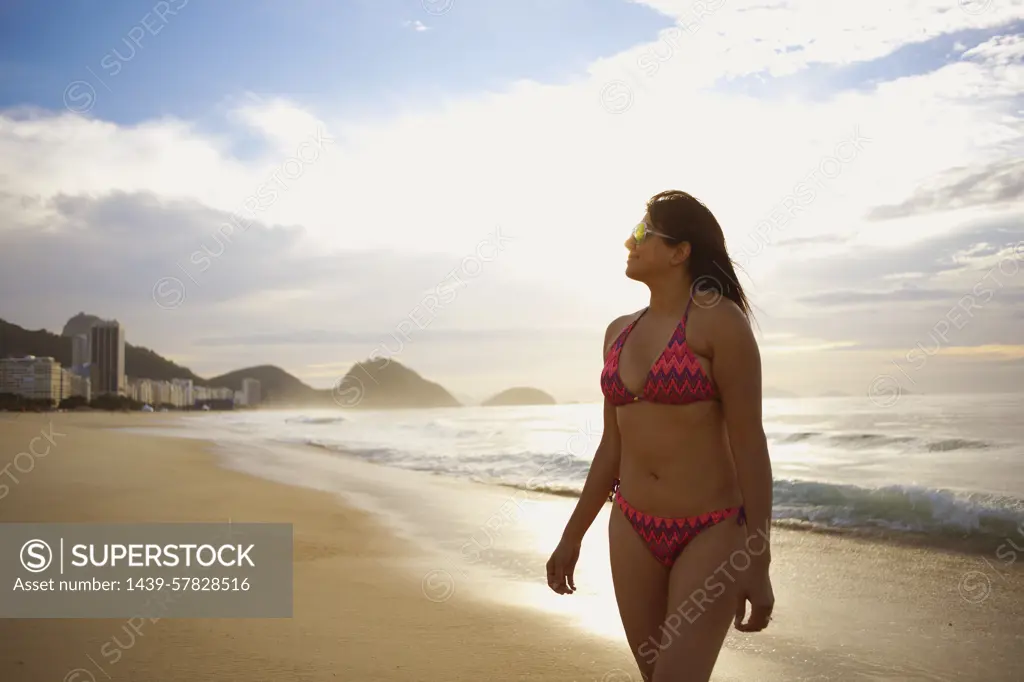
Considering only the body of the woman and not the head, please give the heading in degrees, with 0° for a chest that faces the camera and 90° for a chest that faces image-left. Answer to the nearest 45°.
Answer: approximately 45°

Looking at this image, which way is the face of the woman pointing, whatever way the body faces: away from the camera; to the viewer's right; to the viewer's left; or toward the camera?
to the viewer's left
